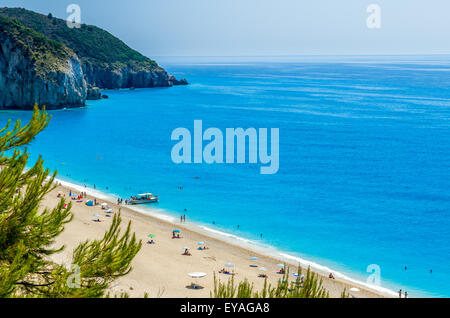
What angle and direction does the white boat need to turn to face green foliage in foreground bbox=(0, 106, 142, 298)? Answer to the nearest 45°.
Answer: approximately 90° to its left

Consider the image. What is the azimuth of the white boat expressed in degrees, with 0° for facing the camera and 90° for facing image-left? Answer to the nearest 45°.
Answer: approximately 90°
